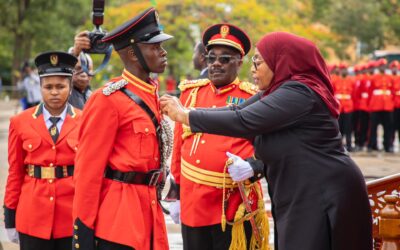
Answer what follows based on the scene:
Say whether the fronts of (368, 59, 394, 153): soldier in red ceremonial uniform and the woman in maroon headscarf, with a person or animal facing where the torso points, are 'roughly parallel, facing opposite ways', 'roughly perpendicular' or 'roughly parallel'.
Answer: roughly perpendicular

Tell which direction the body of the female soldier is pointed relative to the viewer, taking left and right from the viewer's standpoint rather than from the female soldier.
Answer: facing the viewer

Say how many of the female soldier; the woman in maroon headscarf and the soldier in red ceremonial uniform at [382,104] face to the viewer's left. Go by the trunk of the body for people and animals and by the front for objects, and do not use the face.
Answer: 1

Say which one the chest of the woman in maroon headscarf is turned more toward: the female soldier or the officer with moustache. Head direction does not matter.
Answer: the female soldier

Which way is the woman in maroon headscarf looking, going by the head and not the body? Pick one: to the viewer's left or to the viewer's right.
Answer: to the viewer's left

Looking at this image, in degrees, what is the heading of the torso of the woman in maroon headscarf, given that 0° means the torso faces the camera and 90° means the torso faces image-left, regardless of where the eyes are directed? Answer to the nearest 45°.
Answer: approximately 90°

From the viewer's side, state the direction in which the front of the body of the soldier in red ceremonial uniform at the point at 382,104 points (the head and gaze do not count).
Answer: toward the camera

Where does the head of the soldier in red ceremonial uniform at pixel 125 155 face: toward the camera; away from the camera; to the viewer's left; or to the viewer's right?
to the viewer's right

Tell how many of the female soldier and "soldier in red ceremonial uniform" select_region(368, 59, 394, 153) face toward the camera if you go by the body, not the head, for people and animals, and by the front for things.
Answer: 2

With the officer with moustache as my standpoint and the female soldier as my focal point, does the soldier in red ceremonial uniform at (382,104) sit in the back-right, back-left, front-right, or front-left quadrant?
back-right
